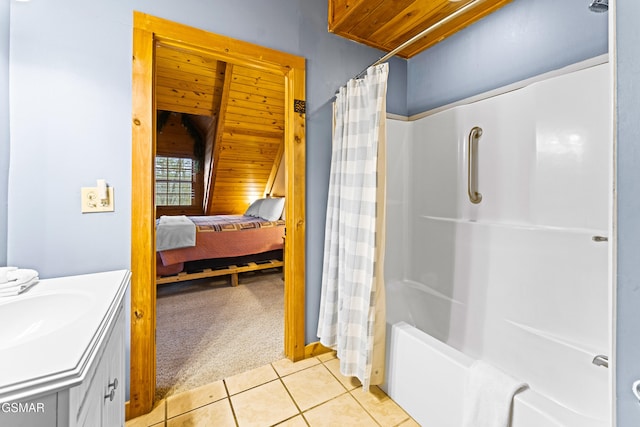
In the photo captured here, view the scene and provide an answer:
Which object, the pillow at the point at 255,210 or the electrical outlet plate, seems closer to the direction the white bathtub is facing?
the electrical outlet plate

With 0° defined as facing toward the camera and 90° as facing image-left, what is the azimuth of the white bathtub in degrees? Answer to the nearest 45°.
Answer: approximately 45°

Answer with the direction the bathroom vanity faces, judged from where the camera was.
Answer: facing to the right of the viewer

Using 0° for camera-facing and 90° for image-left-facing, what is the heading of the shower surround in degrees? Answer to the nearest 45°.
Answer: approximately 45°

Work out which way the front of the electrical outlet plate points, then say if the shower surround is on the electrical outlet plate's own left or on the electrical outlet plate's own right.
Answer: on the electrical outlet plate's own left

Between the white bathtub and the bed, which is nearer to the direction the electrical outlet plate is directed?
the white bathtub

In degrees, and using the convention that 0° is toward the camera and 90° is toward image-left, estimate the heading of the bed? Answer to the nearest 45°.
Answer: approximately 90°
